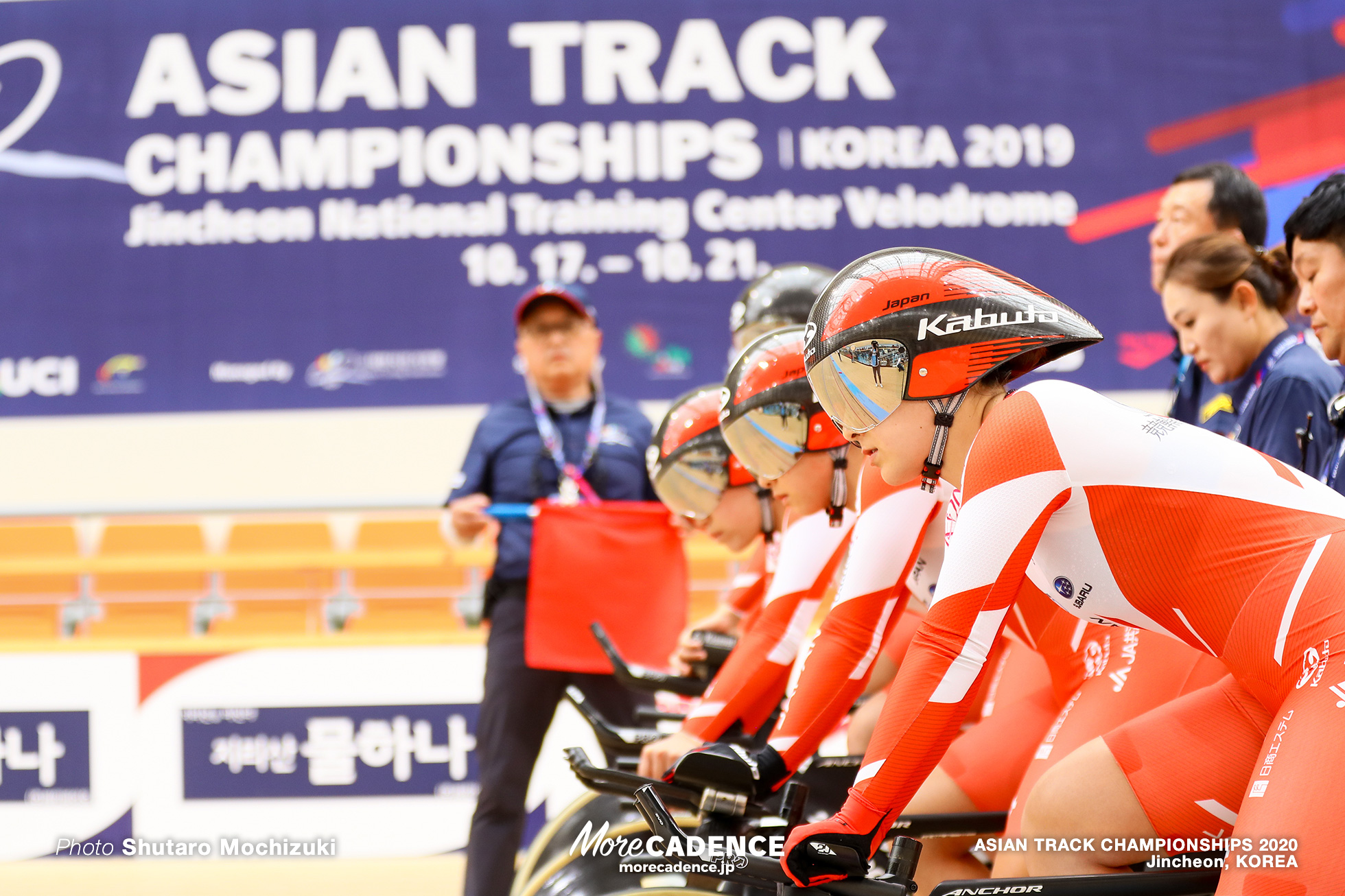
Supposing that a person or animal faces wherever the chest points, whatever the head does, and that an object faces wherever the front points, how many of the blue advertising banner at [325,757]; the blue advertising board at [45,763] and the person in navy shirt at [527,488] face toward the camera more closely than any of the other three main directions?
3

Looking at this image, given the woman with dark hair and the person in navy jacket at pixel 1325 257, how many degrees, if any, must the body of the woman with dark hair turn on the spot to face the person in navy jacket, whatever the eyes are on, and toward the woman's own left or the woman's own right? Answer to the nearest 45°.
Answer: approximately 90° to the woman's own left

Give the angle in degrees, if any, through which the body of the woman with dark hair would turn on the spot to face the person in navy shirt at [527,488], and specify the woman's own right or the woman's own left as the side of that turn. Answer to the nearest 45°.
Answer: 0° — they already face them

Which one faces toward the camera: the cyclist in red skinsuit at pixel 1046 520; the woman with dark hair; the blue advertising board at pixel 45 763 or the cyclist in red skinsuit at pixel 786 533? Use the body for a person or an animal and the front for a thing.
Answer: the blue advertising board

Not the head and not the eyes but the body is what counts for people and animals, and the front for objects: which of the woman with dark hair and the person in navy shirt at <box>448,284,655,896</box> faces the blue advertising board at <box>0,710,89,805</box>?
the woman with dark hair

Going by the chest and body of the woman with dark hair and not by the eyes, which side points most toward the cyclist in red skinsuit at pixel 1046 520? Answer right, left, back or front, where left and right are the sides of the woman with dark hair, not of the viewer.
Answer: left

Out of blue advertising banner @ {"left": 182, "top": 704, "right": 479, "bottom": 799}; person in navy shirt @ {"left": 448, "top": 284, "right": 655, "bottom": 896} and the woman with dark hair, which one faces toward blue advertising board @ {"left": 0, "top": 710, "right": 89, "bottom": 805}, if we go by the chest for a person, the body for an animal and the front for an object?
the woman with dark hair

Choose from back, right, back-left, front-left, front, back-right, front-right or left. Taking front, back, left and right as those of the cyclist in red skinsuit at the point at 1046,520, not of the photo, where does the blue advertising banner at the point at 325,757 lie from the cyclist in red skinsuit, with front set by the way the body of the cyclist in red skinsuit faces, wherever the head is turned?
front-right

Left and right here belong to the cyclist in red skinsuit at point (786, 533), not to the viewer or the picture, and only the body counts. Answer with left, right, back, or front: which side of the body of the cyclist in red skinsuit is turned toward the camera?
left

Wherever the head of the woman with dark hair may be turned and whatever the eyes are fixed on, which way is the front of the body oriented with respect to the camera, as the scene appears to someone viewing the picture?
to the viewer's left

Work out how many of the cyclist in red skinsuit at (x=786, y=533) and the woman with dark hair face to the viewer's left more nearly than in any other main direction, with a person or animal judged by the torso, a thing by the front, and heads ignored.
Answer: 2

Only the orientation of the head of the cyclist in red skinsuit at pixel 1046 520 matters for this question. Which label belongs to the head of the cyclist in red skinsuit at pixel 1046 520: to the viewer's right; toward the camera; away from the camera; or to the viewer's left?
to the viewer's left

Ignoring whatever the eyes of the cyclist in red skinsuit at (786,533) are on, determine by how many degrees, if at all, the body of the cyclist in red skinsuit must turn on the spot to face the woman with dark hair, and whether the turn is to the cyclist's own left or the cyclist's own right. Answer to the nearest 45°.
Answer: approximately 135° to the cyclist's own right

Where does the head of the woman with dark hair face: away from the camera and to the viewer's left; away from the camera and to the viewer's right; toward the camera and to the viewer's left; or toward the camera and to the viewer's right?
toward the camera and to the viewer's left

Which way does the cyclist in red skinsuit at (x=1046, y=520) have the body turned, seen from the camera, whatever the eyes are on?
to the viewer's left

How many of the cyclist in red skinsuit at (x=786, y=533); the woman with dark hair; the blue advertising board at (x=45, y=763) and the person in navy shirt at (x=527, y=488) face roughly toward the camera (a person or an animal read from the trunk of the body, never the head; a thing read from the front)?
2

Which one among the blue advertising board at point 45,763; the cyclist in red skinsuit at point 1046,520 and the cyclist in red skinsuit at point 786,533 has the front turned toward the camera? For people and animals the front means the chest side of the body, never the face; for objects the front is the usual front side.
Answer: the blue advertising board
